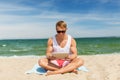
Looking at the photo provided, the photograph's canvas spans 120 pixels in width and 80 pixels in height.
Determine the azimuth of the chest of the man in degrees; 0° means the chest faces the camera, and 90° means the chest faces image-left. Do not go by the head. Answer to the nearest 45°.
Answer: approximately 0°
